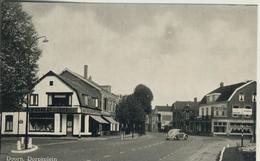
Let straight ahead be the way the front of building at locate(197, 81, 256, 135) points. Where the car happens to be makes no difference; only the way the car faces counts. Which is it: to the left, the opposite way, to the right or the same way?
to the left

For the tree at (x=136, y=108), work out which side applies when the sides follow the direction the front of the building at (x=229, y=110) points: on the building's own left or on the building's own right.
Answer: on the building's own right

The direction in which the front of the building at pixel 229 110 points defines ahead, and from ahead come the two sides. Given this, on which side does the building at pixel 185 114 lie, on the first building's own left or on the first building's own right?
on the first building's own right

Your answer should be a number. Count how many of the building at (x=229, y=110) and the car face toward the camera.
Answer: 1
